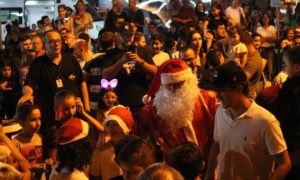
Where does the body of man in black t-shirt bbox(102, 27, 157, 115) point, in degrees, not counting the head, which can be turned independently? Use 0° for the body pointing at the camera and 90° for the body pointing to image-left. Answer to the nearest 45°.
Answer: approximately 0°

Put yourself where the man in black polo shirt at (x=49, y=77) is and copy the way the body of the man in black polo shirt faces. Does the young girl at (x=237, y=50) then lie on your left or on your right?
on your left

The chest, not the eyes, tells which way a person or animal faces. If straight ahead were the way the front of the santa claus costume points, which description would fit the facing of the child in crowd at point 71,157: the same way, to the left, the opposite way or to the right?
the opposite way

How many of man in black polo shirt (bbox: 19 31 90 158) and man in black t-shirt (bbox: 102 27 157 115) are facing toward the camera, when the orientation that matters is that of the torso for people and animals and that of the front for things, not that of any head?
2

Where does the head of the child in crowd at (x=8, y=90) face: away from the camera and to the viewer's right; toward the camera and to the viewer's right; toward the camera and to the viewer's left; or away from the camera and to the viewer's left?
toward the camera and to the viewer's right

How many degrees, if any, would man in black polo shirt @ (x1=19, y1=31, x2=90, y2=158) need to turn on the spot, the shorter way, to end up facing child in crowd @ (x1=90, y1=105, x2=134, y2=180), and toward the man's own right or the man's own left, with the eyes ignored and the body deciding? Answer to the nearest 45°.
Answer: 0° — they already face them

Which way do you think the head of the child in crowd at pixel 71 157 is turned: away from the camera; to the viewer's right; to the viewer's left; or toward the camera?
away from the camera

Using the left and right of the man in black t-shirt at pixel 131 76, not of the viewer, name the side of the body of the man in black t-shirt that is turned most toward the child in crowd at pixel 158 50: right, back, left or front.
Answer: back

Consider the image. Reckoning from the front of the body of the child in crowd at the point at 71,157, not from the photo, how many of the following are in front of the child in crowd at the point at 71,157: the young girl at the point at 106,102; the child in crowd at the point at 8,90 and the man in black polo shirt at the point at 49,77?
3

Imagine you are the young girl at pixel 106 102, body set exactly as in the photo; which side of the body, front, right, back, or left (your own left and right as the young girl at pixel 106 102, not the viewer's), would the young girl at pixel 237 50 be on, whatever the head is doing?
left
